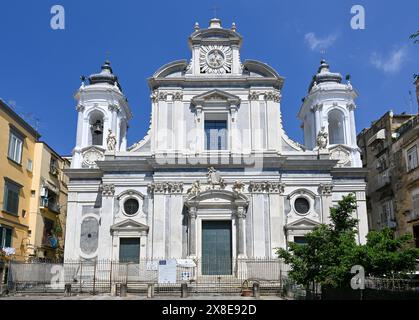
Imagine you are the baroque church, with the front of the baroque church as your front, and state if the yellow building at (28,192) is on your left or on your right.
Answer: on your right

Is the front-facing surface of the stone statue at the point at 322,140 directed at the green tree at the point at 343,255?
yes

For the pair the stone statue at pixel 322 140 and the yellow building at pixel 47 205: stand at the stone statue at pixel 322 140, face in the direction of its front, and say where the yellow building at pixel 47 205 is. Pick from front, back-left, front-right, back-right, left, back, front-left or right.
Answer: right

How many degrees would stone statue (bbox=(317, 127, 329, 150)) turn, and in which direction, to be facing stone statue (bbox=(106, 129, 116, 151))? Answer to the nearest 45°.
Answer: approximately 90° to its right

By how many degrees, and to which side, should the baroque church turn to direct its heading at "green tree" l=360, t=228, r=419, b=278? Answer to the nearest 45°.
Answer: approximately 45° to its left

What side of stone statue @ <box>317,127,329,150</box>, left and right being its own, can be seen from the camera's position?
front

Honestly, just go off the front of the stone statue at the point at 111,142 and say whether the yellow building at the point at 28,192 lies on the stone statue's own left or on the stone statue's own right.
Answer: on the stone statue's own right

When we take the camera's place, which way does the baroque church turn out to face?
facing the viewer

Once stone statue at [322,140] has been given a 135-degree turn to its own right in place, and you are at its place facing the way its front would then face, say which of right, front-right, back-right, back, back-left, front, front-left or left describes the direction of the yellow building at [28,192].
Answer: front-left

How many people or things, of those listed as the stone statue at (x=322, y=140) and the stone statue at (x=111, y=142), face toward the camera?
2

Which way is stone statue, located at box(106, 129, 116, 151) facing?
toward the camera
